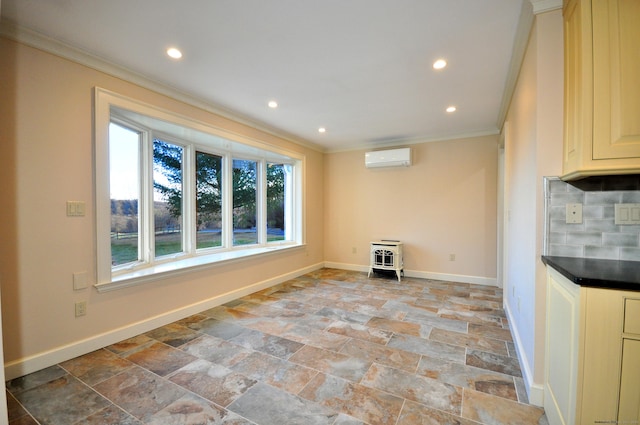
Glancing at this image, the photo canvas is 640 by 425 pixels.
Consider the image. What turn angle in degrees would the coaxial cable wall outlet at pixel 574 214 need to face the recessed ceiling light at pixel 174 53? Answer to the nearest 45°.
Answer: approximately 45° to its right

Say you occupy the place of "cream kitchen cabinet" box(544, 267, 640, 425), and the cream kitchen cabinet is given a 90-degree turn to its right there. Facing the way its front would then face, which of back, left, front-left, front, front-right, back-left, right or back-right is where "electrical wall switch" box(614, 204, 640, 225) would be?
right
